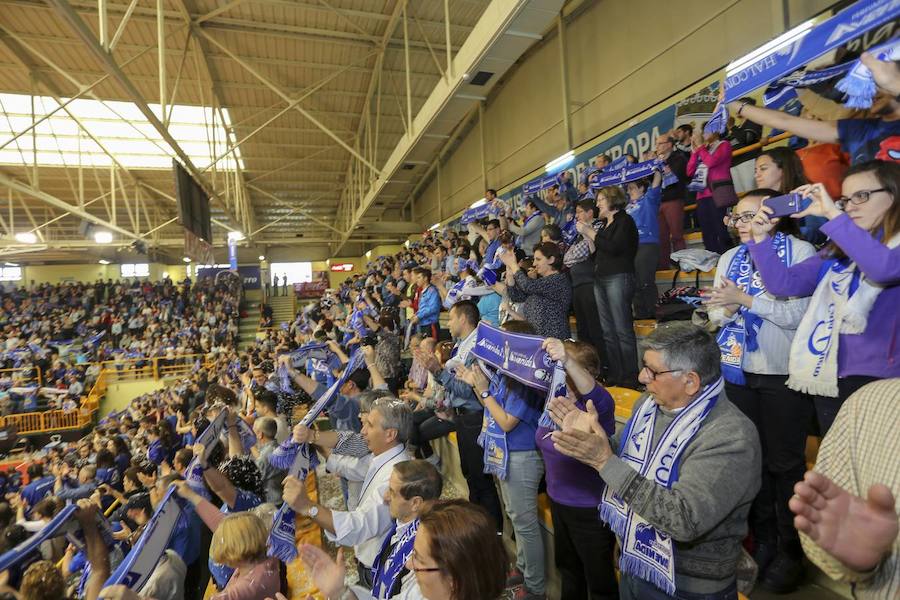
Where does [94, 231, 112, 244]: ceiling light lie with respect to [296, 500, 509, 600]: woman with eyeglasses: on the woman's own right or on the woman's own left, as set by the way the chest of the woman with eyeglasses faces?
on the woman's own right

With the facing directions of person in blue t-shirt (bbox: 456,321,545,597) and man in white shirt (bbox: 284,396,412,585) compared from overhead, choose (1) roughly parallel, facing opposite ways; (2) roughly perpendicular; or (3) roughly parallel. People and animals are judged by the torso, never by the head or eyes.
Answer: roughly parallel

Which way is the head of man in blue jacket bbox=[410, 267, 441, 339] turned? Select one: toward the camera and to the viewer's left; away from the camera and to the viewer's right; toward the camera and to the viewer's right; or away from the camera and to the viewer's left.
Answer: toward the camera and to the viewer's left

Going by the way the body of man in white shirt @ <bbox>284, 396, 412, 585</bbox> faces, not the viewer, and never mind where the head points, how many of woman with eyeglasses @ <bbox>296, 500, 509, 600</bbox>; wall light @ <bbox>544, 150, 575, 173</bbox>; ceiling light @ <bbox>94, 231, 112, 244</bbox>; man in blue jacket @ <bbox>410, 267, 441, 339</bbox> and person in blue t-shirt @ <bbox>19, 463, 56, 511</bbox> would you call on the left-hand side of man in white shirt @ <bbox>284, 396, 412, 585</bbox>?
1

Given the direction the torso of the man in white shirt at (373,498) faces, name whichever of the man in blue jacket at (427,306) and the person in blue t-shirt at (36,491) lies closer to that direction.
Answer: the person in blue t-shirt

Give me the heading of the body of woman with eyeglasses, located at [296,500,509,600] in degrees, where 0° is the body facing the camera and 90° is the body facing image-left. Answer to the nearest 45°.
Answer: approximately 90°

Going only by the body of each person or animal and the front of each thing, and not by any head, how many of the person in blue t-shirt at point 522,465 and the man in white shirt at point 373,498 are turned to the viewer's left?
2

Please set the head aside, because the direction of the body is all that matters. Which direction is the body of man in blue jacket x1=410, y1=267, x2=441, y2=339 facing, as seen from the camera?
to the viewer's left

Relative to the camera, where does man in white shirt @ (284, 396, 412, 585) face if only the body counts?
to the viewer's left

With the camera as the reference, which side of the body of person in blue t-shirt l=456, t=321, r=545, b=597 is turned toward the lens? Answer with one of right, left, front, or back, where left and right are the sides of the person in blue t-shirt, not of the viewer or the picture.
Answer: left

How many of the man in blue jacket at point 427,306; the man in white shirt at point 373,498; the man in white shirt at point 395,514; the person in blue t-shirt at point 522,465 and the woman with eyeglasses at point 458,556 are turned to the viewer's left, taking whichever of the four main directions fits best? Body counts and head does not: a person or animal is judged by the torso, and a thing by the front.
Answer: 5

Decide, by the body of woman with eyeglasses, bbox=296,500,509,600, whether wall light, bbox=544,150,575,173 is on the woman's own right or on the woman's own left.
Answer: on the woman's own right

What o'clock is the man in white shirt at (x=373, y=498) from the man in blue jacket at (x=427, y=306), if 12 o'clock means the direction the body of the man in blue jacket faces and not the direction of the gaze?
The man in white shirt is roughly at 9 o'clock from the man in blue jacket.

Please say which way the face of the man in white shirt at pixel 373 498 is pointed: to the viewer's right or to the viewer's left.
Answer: to the viewer's left
